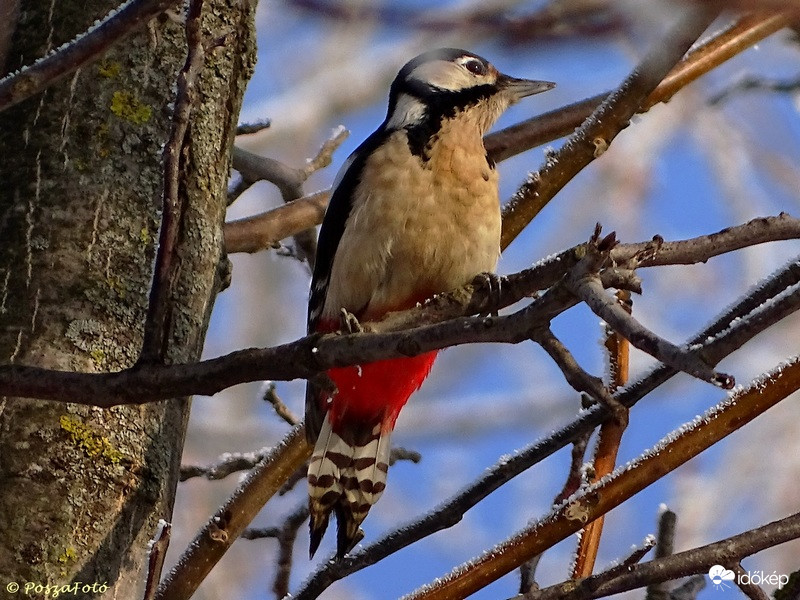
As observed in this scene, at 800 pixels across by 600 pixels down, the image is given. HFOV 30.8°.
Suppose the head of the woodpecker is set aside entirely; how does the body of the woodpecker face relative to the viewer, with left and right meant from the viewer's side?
facing the viewer and to the right of the viewer

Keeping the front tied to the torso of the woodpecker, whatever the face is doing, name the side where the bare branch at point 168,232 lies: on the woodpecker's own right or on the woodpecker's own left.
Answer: on the woodpecker's own right

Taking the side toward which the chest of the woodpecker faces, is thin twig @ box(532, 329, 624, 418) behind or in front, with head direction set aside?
in front

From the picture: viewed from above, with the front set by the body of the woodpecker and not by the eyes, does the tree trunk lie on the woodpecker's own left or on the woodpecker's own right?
on the woodpecker's own right
